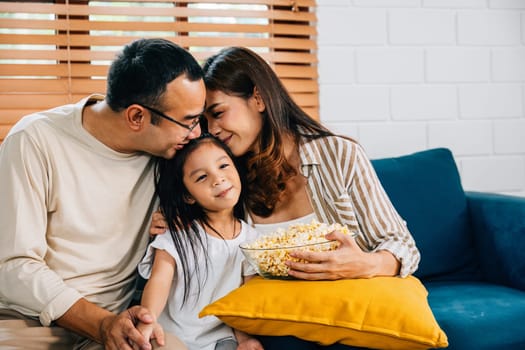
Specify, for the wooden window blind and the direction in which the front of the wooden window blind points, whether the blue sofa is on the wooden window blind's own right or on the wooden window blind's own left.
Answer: on the wooden window blind's own left

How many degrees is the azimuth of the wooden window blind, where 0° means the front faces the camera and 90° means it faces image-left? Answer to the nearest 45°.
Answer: approximately 0°
